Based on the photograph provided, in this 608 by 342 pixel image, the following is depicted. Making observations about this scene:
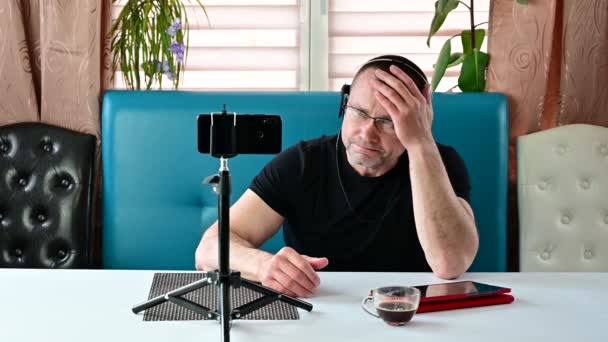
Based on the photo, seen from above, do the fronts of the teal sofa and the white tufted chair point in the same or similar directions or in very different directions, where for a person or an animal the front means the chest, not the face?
same or similar directions

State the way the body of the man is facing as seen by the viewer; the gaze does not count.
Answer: toward the camera

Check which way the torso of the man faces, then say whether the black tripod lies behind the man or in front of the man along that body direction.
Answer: in front

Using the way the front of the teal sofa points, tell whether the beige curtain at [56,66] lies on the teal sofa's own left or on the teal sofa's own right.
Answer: on the teal sofa's own right

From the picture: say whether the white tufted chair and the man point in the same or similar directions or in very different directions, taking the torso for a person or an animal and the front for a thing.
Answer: same or similar directions

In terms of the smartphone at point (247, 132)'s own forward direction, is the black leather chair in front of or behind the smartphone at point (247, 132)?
in front

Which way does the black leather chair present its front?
toward the camera

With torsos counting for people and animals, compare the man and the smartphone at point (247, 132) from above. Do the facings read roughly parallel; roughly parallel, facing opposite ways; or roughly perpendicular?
roughly parallel, facing opposite ways

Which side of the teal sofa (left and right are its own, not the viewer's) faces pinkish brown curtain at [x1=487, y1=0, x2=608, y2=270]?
left

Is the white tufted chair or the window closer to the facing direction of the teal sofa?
the white tufted chair

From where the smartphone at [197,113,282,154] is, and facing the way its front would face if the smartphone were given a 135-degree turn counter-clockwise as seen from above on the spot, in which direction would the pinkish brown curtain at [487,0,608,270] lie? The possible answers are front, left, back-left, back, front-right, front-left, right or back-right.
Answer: back

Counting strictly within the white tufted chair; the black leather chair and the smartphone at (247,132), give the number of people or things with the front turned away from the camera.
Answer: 1

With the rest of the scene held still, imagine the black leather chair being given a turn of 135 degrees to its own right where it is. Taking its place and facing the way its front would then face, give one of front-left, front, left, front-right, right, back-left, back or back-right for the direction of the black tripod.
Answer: back-left

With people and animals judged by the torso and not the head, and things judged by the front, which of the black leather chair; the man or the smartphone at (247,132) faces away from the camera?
the smartphone

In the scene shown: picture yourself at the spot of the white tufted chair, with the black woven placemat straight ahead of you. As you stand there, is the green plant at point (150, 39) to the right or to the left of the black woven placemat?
right

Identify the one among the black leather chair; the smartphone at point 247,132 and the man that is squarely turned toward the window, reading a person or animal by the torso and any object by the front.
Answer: the smartphone

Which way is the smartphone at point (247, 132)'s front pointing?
away from the camera

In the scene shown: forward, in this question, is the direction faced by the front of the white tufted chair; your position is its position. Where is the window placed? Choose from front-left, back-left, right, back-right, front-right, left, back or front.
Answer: right

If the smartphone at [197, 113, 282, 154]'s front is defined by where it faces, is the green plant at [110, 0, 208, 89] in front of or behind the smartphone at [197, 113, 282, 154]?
in front
